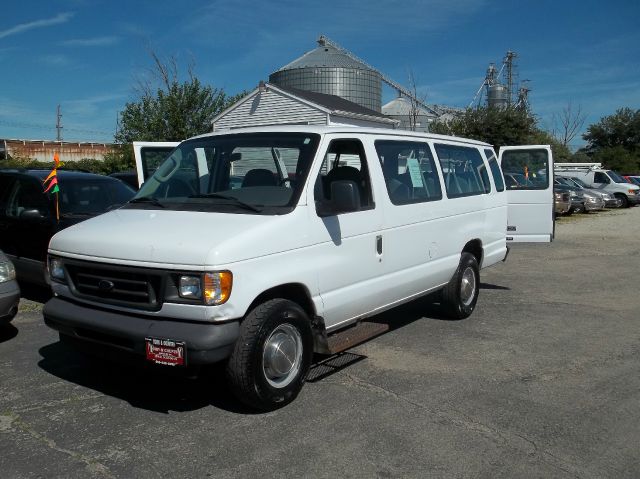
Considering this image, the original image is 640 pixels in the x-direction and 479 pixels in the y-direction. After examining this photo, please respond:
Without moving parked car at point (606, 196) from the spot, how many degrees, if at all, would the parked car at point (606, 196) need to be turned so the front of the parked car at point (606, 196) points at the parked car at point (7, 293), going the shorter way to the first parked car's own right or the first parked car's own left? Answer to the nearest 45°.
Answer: approximately 45° to the first parked car's own right

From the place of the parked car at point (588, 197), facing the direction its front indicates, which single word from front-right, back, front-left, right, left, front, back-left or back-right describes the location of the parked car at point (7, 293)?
front-right

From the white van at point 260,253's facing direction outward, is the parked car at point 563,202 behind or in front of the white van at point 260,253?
behind

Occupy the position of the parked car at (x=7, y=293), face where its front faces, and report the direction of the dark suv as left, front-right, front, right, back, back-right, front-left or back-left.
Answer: back-left

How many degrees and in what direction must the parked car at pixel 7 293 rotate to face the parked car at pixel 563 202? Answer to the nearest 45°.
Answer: approximately 90° to its left

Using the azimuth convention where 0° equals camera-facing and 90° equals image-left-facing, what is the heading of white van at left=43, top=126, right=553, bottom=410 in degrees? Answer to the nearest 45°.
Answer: approximately 45°
